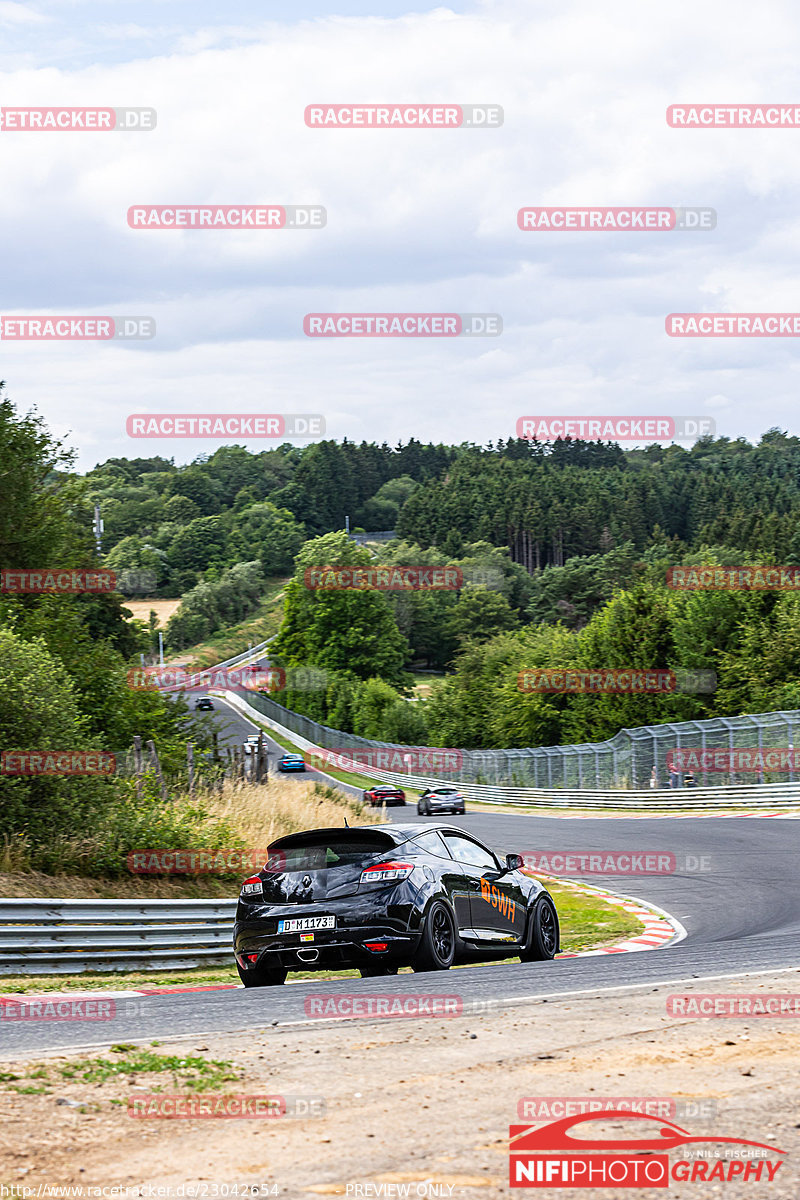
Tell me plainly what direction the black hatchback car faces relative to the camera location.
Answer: facing away from the viewer and to the right of the viewer

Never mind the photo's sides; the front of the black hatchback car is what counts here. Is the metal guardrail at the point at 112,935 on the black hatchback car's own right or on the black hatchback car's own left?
on the black hatchback car's own left

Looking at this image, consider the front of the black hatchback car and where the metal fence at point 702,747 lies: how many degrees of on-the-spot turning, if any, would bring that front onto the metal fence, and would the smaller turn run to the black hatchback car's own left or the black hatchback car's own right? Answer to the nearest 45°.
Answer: approximately 45° to the black hatchback car's own left
